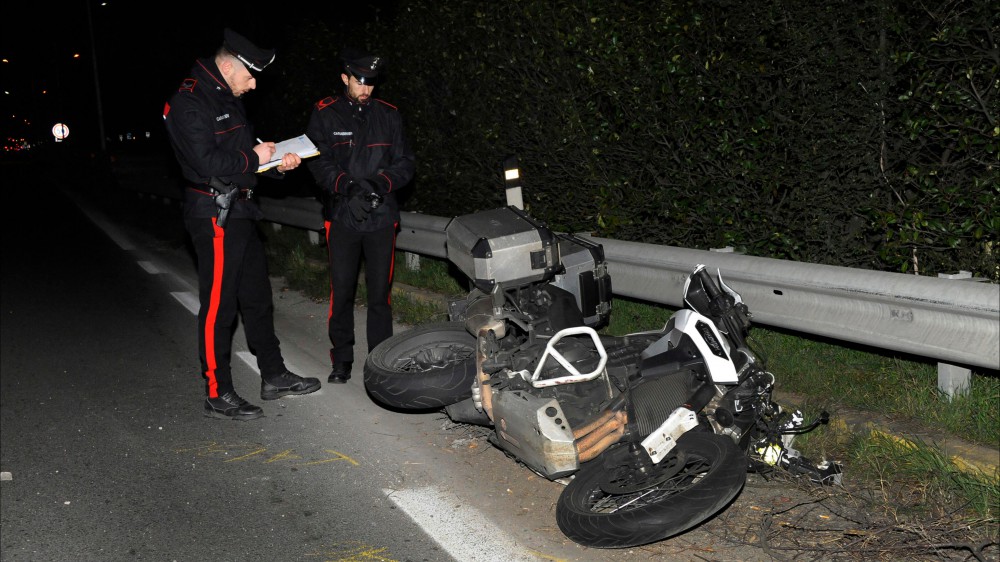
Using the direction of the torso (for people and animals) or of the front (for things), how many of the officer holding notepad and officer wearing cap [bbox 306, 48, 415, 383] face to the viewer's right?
1

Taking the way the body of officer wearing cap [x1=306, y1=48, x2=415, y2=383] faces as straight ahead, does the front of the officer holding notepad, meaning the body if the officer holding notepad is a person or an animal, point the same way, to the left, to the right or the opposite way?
to the left

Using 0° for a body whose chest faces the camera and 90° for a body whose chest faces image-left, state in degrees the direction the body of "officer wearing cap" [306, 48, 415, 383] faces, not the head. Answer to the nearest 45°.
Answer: approximately 0°

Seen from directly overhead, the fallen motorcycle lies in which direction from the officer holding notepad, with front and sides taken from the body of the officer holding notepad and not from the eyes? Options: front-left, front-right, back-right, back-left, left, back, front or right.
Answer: front-right

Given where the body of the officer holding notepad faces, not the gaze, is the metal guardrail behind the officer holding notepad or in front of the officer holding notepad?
in front

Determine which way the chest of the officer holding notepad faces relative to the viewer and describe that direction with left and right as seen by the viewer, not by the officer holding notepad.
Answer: facing to the right of the viewer

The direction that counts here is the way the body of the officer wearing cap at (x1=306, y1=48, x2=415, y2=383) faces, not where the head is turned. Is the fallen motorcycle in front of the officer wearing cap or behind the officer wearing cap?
in front

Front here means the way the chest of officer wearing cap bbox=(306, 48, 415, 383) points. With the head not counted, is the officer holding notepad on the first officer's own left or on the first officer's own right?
on the first officer's own right

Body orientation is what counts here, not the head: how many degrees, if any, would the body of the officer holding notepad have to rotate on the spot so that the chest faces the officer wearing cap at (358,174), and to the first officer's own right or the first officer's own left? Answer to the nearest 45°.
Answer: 0° — they already face them
